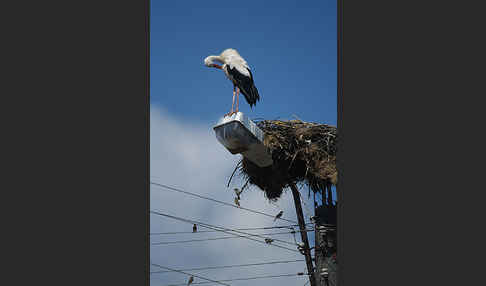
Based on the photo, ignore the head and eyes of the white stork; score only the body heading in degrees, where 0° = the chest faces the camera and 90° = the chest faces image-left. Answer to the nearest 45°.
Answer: approximately 90°
